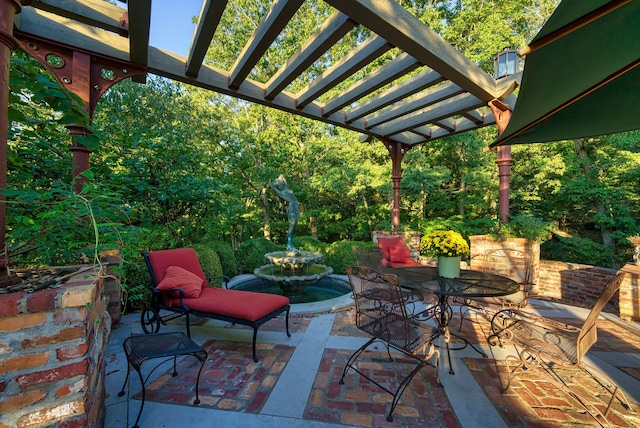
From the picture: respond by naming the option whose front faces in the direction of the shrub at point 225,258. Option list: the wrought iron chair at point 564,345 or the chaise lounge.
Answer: the wrought iron chair

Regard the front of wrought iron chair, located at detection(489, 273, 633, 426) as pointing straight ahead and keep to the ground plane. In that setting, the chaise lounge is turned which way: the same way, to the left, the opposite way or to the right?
the opposite way

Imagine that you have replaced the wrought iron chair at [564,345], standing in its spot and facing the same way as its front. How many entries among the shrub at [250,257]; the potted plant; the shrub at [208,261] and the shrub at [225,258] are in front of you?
4

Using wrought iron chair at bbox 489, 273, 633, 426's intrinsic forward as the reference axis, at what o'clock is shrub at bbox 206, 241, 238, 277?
The shrub is roughly at 12 o'clock from the wrought iron chair.

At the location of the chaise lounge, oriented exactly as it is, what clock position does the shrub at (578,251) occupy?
The shrub is roughly at 10 o'clock from the chaise lounge.

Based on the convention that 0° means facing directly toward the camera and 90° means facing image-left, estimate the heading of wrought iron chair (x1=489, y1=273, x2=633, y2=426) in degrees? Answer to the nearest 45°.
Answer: approximately 90°

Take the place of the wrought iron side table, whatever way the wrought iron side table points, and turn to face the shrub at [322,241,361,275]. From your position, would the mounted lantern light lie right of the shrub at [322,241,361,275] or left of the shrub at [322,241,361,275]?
right

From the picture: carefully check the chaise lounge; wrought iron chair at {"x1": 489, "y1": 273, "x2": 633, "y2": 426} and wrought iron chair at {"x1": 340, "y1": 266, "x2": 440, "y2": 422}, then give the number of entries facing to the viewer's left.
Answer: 1

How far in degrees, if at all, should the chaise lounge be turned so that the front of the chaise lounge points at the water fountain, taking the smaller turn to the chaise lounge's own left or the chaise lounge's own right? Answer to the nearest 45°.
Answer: approximately 90° to the chaise lounge's own left

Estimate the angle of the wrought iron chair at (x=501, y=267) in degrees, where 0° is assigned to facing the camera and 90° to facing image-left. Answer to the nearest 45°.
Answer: approximately 45°
